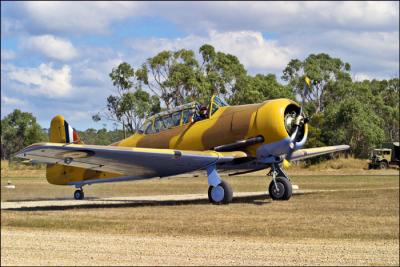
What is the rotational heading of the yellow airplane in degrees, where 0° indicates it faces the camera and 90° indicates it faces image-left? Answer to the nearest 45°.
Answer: approximately 315°
